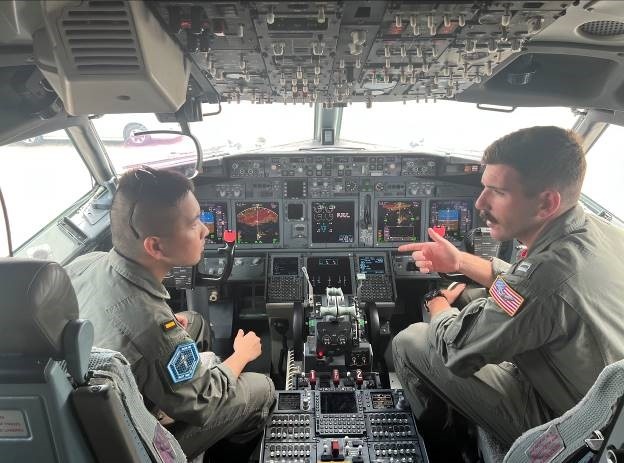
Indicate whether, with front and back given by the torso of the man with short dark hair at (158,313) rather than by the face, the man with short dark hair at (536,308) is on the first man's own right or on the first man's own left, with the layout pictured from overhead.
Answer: on the first man's own right

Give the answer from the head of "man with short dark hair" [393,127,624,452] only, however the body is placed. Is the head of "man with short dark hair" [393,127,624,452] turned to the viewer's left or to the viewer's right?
to the viewer's left

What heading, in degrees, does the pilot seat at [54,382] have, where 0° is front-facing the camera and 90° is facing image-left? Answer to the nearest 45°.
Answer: approximately 225°

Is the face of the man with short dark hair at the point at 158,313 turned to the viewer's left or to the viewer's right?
to the viewer's right

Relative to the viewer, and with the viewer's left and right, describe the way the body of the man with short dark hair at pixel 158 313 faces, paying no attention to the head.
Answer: facing away from the viewer and to the right of the viewer

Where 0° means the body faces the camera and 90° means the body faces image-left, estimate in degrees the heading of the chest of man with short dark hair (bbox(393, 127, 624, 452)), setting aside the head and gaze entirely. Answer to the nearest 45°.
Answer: approximately 135°
